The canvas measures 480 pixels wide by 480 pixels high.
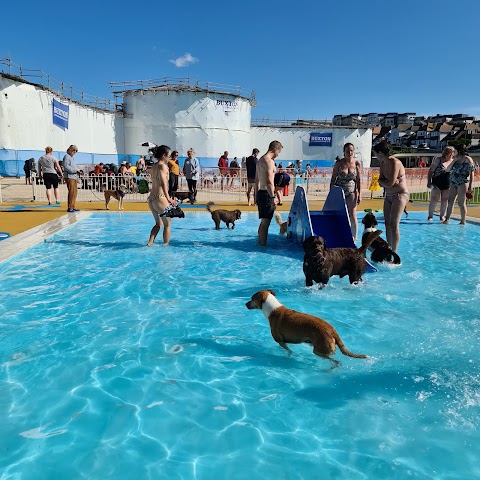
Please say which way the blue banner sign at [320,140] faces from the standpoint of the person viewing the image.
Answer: facing the viewer

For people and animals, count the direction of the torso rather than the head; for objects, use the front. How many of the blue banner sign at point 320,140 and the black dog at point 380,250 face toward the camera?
1

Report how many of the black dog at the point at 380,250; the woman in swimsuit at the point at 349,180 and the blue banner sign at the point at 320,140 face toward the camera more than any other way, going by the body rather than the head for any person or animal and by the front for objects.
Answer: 2

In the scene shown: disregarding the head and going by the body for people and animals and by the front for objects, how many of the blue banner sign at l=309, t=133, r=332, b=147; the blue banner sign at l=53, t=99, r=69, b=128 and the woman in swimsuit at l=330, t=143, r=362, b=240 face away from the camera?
0

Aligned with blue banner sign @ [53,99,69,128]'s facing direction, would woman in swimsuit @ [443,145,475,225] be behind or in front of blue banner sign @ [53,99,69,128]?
in front

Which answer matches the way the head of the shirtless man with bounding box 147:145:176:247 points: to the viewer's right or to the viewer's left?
to the viewer's right

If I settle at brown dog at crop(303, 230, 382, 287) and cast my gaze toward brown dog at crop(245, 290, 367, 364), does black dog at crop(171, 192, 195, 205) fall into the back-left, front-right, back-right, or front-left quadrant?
back-right

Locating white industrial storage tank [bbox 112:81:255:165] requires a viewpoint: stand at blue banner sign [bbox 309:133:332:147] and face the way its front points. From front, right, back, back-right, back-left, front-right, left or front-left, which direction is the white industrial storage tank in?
front-right

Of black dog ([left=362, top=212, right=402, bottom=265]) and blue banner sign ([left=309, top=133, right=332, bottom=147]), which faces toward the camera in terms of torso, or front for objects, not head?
the blue banner sign

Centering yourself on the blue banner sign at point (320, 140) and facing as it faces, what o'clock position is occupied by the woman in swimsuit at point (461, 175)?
The woman in swimsuit is roughly at 12 o'clock from the blue banner sign.

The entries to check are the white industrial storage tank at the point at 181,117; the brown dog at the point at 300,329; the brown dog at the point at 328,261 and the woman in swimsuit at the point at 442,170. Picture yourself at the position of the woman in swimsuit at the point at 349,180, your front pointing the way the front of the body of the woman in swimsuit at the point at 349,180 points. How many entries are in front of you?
2

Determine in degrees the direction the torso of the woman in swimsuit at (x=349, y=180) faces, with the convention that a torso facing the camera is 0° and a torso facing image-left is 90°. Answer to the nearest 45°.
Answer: approximately 0°

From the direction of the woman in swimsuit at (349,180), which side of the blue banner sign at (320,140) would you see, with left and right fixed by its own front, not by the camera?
front

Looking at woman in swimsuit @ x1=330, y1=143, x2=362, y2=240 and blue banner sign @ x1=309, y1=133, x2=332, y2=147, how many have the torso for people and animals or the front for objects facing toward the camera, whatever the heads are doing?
2
